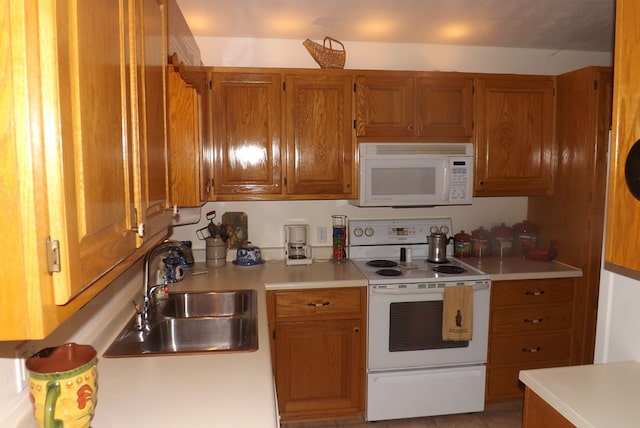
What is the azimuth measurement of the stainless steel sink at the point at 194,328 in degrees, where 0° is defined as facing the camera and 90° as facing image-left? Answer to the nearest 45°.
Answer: approximately 270°

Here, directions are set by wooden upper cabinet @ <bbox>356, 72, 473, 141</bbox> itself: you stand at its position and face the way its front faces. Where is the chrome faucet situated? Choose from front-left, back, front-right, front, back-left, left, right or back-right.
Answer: front-right

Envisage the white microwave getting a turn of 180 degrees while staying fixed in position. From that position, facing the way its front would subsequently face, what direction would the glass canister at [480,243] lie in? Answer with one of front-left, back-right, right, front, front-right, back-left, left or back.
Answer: front-right

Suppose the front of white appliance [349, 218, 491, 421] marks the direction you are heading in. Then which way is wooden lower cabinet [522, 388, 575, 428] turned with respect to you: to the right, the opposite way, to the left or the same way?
to the right

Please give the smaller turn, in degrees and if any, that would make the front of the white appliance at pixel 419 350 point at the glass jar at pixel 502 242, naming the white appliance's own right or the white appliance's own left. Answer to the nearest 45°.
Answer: approximately 135° to the white appliance's own left

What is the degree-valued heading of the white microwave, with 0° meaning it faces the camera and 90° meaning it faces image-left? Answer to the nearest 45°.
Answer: approximately 0°

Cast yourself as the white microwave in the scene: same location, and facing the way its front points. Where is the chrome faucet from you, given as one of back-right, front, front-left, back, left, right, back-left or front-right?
front-right

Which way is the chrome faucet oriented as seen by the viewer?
to the viewer's right

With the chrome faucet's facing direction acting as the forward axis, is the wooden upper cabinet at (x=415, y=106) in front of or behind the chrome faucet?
in front

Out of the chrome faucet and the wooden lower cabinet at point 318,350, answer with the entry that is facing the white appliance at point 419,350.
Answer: the chrome faucet
